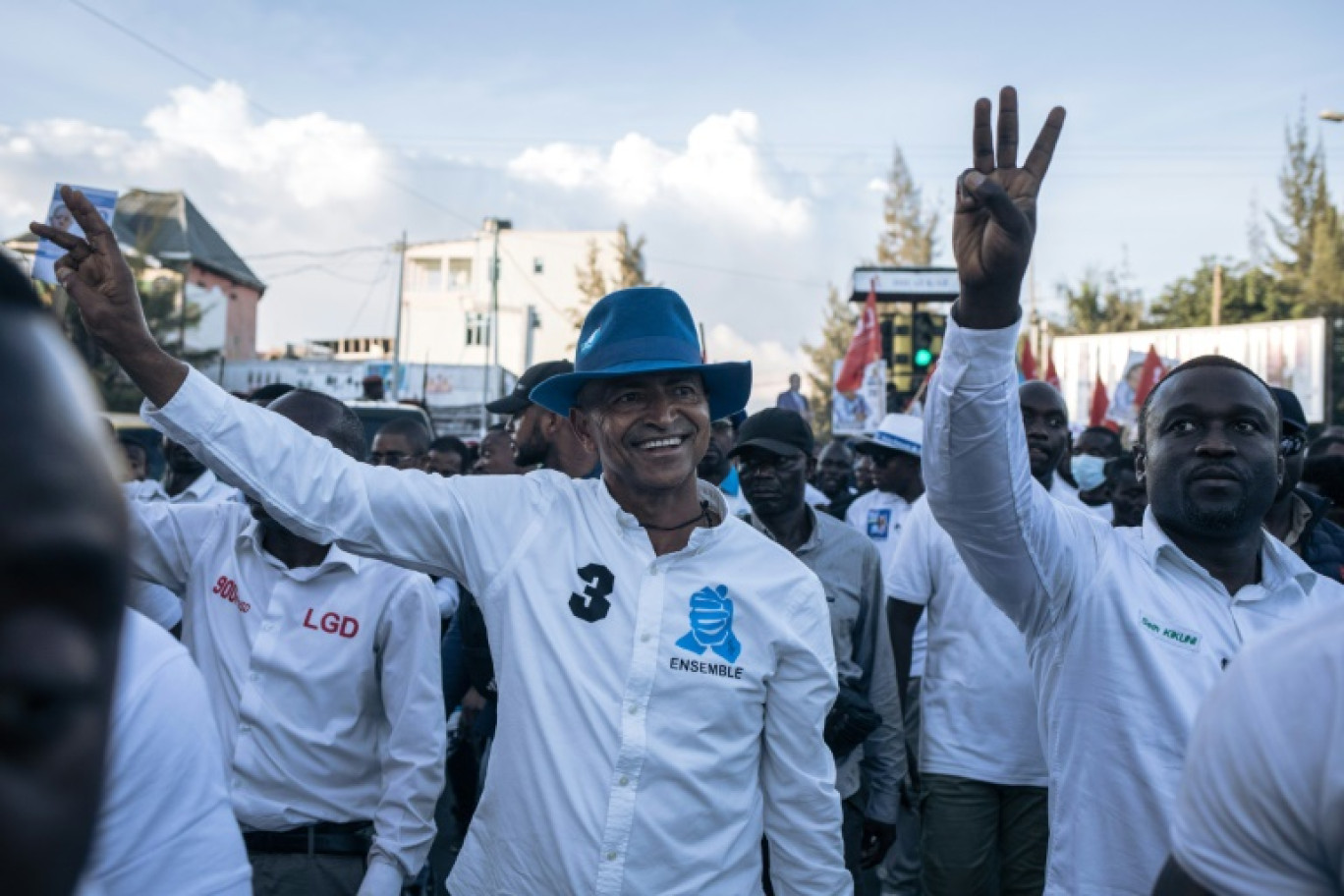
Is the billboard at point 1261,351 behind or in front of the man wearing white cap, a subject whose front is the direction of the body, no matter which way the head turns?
behind

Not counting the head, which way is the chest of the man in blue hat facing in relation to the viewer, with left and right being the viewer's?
facing the viewer

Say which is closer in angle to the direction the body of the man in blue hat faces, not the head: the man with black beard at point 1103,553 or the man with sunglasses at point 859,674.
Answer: the man with black beard

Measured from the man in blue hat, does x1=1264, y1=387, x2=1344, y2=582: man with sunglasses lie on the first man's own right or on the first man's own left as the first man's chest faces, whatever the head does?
on the first man's own left

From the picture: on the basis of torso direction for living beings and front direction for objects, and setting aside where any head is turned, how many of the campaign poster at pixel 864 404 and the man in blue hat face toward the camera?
2

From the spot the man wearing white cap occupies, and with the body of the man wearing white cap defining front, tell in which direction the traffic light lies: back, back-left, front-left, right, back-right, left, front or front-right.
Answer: back-right

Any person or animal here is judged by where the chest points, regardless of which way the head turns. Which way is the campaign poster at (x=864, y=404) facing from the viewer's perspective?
toward the camera

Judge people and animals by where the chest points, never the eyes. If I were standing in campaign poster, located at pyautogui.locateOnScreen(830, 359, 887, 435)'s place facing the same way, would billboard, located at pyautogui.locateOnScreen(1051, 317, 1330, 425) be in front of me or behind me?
behind

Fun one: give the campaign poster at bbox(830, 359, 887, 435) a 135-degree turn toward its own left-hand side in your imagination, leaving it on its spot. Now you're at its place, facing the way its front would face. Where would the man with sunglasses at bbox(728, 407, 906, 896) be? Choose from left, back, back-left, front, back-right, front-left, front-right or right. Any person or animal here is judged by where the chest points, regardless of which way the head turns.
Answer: back-right

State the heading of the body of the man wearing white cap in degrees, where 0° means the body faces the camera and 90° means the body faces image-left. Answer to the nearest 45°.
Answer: approximately 45°

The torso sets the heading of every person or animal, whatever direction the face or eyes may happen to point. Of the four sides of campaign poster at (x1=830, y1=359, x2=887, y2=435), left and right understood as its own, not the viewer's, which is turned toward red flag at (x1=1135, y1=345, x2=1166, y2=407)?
left

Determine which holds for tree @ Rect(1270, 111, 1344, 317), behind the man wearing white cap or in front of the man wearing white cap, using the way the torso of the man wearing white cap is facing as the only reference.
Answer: behind

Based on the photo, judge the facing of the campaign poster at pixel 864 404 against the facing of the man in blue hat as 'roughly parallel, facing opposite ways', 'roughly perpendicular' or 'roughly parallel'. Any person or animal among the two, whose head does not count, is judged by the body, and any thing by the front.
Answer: roughly parallel
